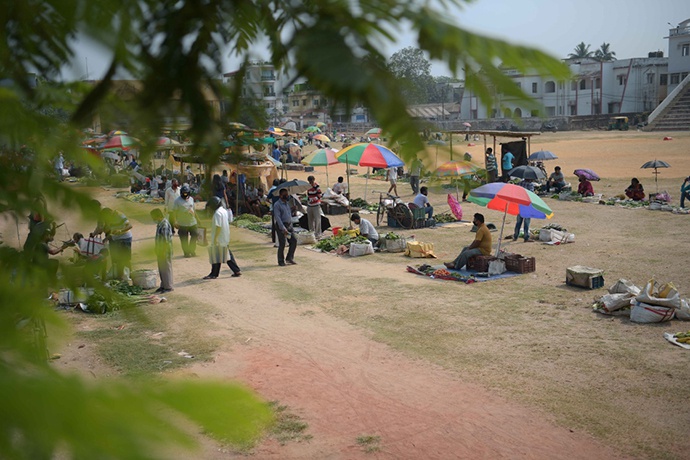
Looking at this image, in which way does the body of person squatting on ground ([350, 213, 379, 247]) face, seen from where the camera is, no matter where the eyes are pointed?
to the viewer's left

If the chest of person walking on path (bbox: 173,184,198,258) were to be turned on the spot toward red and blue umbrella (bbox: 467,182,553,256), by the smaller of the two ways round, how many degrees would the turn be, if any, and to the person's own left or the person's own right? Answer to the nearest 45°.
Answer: approximately 135° to the person's own left

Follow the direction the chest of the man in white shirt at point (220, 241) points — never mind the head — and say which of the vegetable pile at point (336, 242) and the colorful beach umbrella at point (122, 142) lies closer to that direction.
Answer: the colorful beach umbrella

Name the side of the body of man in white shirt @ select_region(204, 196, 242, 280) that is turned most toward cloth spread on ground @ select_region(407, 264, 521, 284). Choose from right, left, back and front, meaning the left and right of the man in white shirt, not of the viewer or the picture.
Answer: back

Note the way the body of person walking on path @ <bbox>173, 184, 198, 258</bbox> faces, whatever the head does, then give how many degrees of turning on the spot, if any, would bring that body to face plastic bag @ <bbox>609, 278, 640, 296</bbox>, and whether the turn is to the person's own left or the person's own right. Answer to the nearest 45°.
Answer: approximately 45° to the person's own left

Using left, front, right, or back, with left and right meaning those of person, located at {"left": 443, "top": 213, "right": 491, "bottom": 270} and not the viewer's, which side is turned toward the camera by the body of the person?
left

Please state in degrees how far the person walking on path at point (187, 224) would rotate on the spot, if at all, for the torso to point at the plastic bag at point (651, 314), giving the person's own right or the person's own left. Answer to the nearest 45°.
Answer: approximately 45° to the person's own left

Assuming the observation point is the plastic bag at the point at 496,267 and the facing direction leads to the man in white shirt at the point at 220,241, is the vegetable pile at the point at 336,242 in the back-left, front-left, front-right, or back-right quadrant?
front-right

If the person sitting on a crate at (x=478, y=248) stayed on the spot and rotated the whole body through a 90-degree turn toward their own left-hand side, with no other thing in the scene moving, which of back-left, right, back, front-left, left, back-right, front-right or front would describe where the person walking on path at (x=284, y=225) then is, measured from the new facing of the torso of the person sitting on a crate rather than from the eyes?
right

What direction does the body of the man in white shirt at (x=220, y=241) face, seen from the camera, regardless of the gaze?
to the viewer's left

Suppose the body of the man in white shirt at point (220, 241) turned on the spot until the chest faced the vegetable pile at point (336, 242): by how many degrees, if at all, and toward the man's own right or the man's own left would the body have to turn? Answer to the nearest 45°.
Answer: approximately 135° to the man's own right

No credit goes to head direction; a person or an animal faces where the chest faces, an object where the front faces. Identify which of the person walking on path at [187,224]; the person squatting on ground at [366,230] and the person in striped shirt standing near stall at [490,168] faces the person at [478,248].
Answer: the person in striped shirt standing near stall at [490,168]
